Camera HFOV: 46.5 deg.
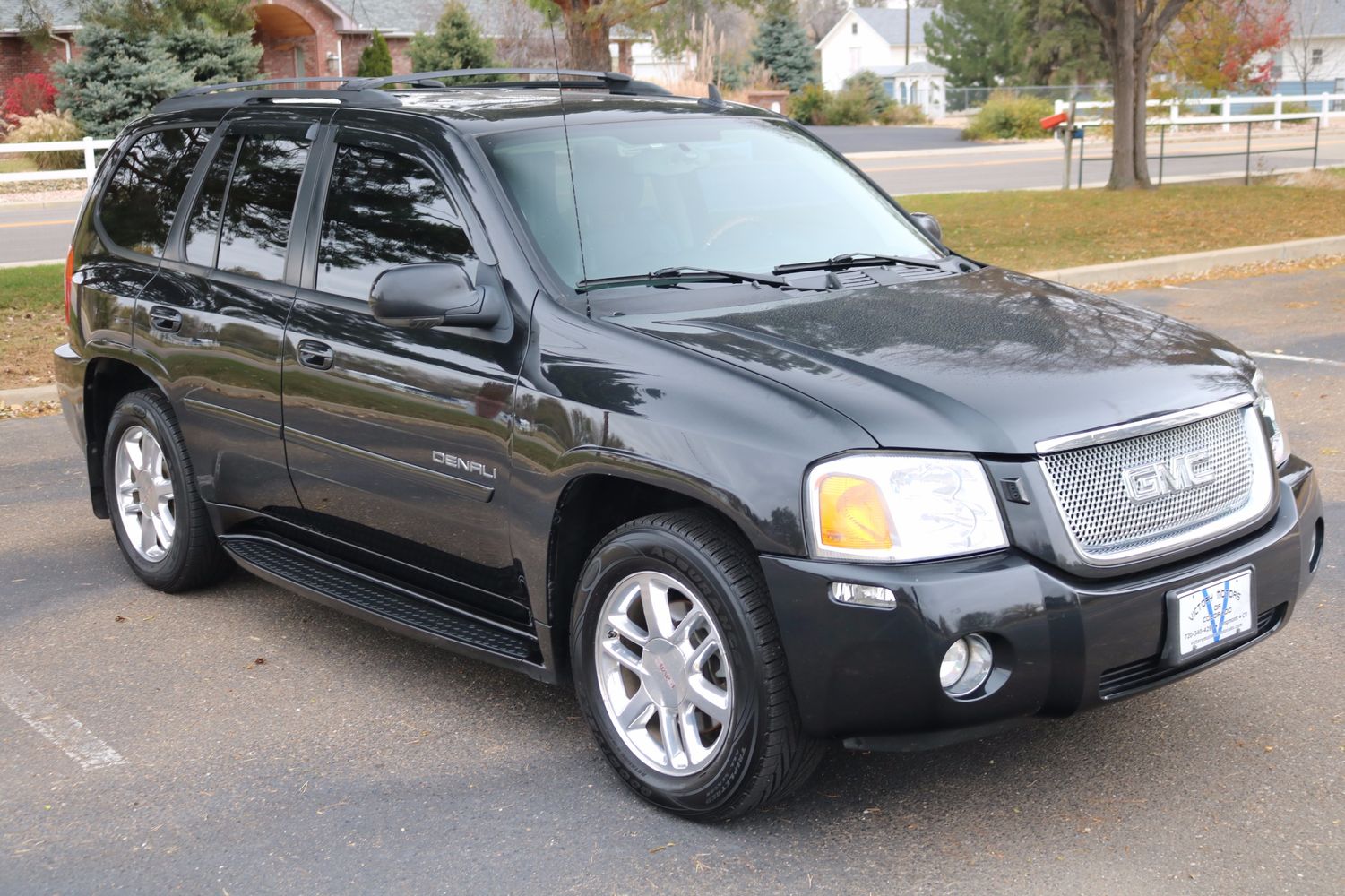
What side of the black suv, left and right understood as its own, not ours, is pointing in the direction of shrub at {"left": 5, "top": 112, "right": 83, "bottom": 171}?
back

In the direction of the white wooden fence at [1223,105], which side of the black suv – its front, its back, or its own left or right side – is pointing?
left

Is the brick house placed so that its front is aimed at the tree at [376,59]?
yes

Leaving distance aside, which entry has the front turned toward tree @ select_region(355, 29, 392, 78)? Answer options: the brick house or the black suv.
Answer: the brick house

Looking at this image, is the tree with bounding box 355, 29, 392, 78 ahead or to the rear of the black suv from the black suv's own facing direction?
to the rear

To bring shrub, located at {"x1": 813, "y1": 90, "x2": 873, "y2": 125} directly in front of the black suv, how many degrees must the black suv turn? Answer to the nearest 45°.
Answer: approximately 135° to its left

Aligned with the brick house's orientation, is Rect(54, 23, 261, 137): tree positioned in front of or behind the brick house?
in front

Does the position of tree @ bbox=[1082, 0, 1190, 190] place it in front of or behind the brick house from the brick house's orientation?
in front

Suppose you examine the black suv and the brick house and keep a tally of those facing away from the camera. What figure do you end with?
0

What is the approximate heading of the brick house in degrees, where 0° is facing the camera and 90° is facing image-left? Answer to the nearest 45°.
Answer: approximately 0°

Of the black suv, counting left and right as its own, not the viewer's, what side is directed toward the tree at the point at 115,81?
back

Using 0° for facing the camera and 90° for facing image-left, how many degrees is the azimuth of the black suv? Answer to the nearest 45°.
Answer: approximately 315°

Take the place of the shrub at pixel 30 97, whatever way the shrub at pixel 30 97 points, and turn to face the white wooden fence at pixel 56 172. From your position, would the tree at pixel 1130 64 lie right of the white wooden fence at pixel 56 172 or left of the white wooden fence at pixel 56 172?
left

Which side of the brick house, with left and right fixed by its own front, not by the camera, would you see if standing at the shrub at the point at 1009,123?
left

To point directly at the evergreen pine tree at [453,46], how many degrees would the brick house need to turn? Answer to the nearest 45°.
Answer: approximately 45° to its left

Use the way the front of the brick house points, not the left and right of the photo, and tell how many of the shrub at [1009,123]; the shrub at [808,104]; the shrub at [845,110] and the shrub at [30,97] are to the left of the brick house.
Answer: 3
